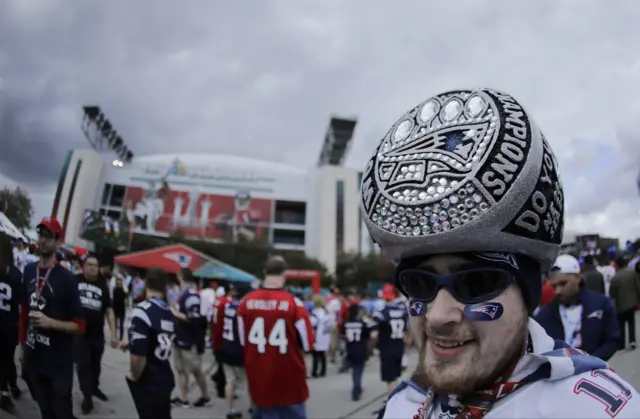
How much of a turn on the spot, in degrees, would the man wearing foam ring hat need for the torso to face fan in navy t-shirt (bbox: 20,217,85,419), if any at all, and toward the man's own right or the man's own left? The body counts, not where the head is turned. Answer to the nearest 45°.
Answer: approximately 90° to the man's own right

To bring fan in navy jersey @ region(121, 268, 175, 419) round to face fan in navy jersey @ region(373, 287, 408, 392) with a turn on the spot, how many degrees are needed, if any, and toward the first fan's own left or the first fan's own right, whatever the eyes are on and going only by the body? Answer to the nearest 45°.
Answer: approximately 90° to the first fan's own right

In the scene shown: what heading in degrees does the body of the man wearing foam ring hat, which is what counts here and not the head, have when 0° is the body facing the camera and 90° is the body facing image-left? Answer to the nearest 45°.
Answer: approximately 45°

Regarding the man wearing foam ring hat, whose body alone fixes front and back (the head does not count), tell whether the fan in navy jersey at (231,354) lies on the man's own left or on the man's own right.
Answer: on the man's own right

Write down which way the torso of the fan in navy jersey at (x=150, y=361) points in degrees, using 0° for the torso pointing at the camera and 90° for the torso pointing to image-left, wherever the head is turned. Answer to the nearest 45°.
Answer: approximately 135°
